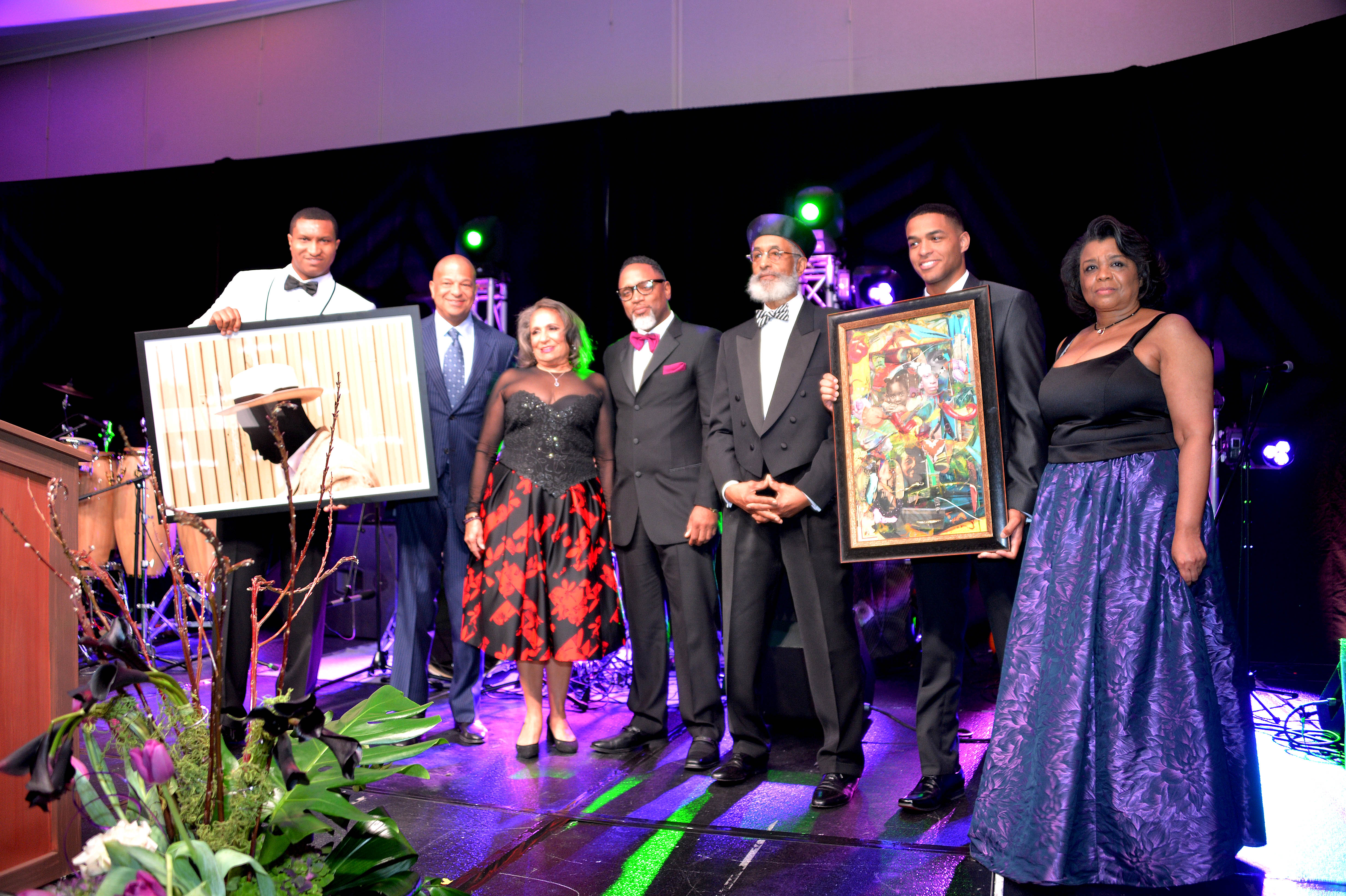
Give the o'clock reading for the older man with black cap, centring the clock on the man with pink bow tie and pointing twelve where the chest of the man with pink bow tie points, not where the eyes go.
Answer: The older man with black cap is roughly at 9 o'clock from the man with pink bow tie.

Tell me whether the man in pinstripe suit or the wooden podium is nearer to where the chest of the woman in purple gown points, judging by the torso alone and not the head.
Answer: the wooden podium

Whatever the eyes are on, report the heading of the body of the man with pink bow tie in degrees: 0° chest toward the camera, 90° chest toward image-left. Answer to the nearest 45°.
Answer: approximately 45°

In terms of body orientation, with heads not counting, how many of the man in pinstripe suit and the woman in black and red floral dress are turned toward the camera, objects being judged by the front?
2

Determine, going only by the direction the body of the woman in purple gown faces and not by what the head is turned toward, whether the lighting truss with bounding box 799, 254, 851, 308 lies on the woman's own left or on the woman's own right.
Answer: on the woman's own right

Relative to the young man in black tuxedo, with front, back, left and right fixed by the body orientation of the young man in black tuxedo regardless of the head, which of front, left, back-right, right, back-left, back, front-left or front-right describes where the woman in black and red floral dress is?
front-right

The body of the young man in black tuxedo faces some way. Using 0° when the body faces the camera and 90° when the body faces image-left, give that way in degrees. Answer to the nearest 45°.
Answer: approximately 45°

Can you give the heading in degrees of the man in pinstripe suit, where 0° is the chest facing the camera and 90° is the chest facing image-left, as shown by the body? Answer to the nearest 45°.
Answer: approximately 0°
